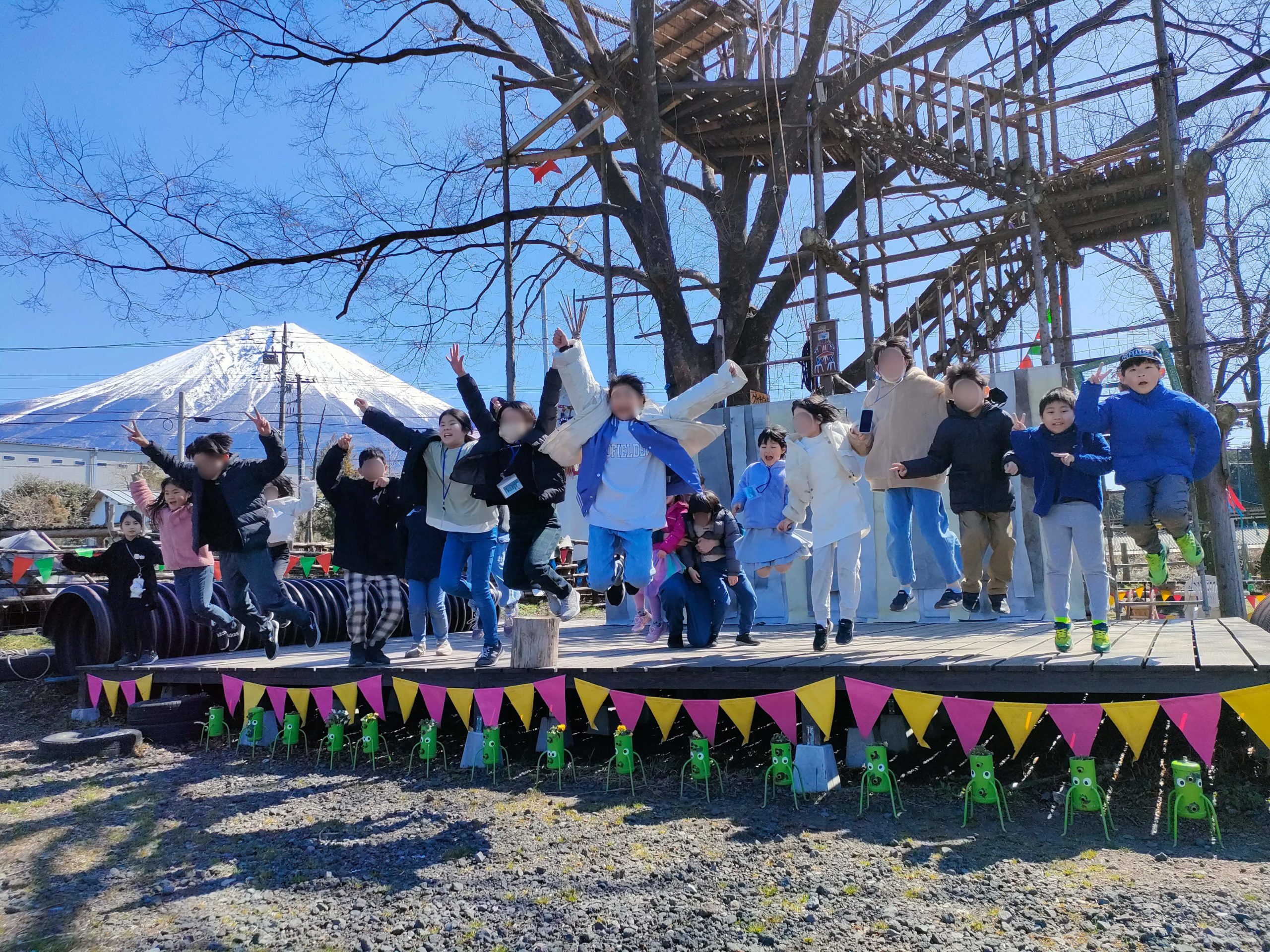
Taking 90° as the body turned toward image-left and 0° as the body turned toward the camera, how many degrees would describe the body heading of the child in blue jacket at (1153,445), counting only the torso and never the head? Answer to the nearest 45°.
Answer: approximately 0°

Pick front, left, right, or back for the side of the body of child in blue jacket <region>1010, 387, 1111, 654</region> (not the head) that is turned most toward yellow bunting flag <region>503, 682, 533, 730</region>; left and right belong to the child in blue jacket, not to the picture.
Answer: right

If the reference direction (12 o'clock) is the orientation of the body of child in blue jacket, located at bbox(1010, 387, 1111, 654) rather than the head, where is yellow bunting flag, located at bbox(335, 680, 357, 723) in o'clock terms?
The yellow bunting flag is roughly at 3 o'clock from the child in blue jacket.

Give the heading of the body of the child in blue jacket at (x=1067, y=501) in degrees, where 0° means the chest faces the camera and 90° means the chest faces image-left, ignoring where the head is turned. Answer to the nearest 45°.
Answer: approximately 0°

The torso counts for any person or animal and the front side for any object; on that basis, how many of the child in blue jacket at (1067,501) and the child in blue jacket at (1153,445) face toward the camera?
2

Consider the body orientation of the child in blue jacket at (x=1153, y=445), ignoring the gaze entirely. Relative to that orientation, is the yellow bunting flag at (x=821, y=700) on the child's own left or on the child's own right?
on the child's own right

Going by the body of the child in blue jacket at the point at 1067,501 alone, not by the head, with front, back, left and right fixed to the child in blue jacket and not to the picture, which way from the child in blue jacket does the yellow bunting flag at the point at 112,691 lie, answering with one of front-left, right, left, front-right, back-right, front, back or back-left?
right

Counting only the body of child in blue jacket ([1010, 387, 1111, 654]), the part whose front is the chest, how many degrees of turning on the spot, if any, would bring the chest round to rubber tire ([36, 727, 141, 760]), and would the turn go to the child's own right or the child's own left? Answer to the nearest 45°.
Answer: approximately 90° to the child's own right
